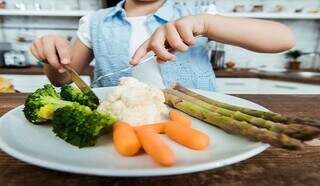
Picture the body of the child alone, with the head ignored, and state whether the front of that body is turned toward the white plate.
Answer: yes

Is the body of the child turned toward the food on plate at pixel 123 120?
yes

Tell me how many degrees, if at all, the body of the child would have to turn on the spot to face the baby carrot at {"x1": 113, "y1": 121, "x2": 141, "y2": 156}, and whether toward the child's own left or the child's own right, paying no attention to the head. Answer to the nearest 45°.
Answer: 0° — they already face it

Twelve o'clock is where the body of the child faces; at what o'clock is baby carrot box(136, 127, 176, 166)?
The baby carrot is roughly at 12 o'clock from the child.

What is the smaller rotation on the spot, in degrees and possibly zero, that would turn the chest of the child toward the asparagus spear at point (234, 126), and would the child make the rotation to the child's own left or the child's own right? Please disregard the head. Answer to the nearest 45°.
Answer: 0° — they already face it

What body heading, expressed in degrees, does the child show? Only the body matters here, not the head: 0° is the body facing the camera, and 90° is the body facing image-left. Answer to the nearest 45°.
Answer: approximately 0°

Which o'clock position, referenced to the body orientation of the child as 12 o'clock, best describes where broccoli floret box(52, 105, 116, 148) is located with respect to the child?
The broccoli floret is roughly at 12 o'clock from the child.
